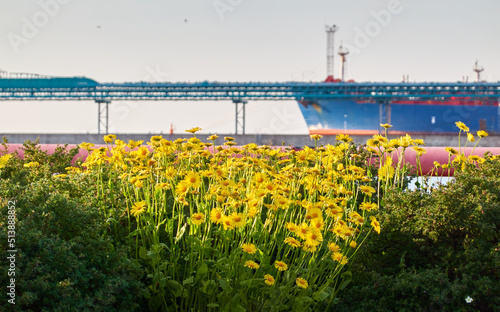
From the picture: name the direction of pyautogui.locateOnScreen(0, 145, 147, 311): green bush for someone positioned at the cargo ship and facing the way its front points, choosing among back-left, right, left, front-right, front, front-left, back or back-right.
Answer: left

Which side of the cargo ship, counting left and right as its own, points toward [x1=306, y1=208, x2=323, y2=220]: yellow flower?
left

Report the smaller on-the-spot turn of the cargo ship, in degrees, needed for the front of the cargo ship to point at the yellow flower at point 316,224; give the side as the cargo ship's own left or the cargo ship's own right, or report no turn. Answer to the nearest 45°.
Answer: approximately 90° to the cargo ship's own left

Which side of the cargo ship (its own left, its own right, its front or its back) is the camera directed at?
left

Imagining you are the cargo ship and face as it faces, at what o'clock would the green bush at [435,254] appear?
The green bush is roughly at 9 o'clock from the cargo ship.

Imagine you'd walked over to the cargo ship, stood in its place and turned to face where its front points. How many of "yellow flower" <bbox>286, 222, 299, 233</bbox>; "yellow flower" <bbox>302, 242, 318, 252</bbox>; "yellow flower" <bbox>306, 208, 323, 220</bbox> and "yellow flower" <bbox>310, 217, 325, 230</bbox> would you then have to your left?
4

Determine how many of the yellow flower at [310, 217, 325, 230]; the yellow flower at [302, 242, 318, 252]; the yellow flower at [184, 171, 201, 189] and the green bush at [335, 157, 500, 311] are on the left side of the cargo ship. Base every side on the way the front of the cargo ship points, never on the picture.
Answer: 4

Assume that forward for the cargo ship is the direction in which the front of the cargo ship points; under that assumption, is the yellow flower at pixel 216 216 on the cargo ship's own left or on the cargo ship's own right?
on the cargo ship's own left

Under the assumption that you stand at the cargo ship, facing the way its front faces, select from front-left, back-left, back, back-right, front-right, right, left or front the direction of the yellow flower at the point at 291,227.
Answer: left

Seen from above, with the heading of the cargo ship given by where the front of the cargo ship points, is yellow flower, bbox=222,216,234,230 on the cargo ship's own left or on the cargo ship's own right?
on the cargo ship's own left

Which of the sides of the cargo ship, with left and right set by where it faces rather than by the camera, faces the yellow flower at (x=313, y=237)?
left
